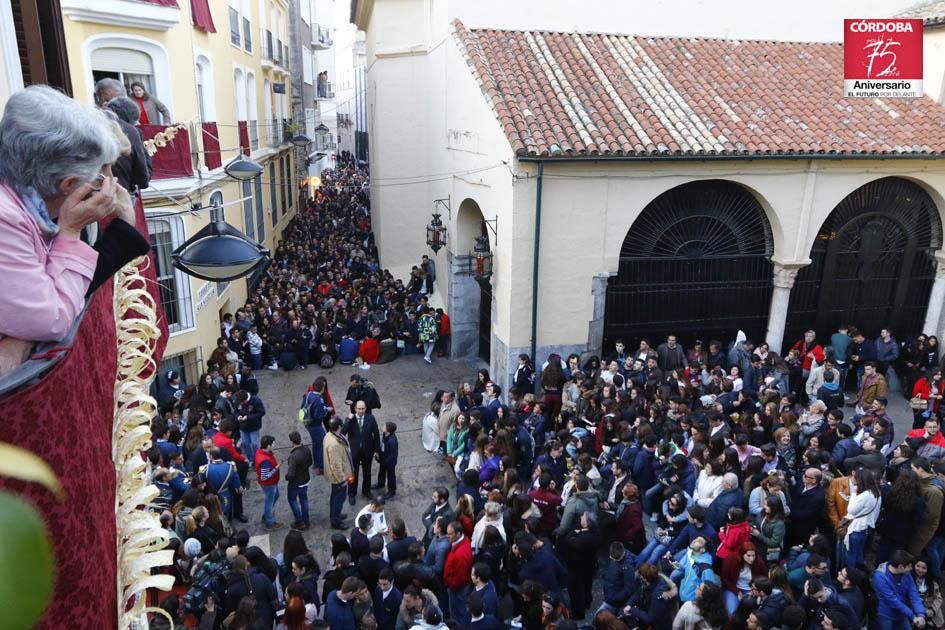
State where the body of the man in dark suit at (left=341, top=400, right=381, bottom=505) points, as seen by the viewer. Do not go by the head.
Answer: toward the camera

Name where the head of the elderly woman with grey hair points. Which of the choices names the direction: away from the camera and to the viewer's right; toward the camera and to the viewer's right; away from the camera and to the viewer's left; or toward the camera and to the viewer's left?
away from the camera and to the viewer's right

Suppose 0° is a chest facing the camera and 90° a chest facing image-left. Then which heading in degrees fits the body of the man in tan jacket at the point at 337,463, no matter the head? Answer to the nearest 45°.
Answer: approximately 270°

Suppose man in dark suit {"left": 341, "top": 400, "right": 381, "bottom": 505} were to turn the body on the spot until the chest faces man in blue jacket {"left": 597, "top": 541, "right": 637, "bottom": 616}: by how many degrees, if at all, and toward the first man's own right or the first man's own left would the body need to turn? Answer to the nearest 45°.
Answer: approximately 45° to the first man's own left

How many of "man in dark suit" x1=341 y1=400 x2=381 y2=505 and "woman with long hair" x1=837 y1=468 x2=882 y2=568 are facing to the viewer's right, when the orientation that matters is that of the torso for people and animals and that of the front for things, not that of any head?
0

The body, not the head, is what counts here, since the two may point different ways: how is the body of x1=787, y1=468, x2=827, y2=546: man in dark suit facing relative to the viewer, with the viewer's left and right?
facing the viewer and to the left of the viewer

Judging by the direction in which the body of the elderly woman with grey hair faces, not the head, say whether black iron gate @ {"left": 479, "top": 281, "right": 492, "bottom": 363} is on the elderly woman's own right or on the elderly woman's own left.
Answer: on the elderly woman's own left

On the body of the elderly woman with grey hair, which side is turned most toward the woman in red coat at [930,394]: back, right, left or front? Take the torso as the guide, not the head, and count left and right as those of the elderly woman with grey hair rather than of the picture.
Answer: front

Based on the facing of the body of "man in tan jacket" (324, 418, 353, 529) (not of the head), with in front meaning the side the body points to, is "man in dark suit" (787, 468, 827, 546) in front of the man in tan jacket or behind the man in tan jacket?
in front
